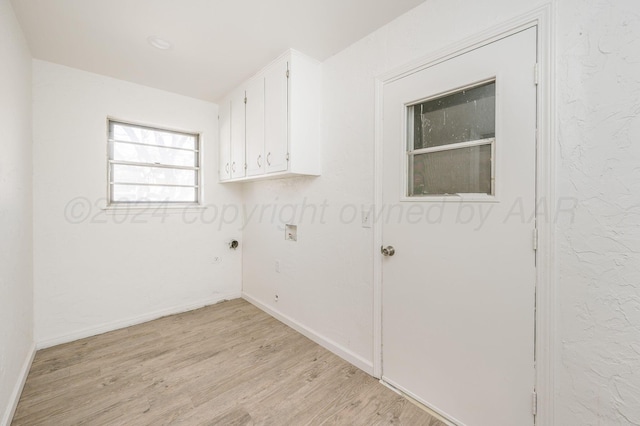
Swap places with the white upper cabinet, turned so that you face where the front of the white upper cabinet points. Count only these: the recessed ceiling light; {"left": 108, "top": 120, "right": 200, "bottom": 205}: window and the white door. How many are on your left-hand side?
1

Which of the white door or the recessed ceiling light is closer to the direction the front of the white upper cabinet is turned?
the recessed ceiling light

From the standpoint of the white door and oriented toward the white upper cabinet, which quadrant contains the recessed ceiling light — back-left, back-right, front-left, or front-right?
front-left

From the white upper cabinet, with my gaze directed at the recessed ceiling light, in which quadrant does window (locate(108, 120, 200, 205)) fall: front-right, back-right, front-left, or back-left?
front-right

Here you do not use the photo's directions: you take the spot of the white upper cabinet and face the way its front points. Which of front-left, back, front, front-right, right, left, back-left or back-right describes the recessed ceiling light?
front-right

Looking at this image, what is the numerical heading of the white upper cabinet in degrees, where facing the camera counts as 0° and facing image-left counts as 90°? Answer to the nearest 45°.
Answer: approximately 45°

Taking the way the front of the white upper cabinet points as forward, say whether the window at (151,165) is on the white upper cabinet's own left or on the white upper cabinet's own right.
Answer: on the white upper cabinet's own right

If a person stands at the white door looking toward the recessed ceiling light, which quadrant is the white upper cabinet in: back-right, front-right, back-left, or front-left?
front-right

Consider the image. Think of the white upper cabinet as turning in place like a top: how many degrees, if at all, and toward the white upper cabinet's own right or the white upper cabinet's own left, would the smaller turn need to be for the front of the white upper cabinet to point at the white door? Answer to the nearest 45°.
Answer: approximately 90° to the white upper cabinet's own left
